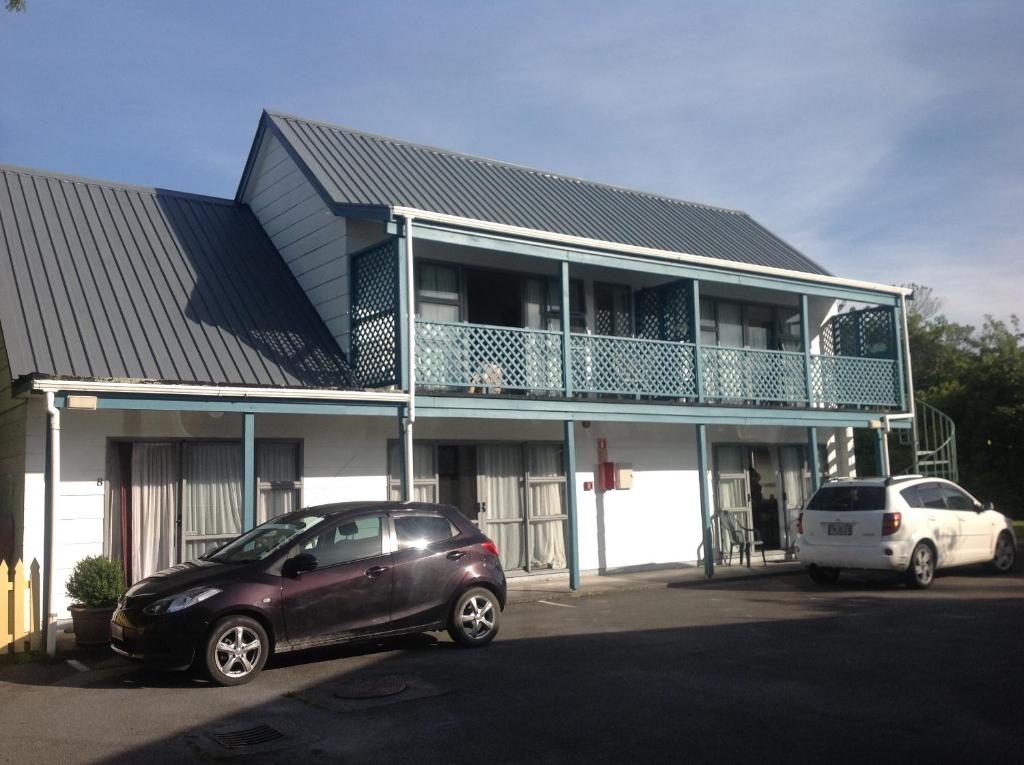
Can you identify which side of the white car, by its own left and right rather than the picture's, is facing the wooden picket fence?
back

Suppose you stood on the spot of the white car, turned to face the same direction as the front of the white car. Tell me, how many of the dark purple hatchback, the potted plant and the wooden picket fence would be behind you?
3

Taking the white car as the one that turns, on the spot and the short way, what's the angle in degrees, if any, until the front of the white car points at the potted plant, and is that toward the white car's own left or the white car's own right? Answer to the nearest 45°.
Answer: approximately 180°

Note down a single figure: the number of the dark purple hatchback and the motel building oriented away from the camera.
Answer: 0

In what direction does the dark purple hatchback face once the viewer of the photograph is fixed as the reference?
facing the viewer and to the left of the viewer

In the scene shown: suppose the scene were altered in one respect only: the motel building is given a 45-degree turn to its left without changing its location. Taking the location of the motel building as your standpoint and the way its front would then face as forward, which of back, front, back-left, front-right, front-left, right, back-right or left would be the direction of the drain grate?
right

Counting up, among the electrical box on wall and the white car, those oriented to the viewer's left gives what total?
0

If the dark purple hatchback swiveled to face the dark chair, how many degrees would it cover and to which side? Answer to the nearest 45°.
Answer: approximately 180°

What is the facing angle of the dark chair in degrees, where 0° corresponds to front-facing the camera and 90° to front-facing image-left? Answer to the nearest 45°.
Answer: approximately 315°

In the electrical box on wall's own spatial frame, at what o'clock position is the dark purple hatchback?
The dark purple hatchback is roughly at 2 o'clock from the electrical box on wall.

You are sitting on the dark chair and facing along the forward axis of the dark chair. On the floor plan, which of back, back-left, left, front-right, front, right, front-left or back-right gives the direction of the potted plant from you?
right

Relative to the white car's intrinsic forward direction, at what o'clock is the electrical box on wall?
The electrical box on wall is roughly at 8 o'clock from the white car.

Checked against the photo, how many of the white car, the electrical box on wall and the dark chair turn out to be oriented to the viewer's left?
0

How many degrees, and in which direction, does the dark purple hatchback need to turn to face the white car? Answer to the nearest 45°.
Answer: approximately 180°

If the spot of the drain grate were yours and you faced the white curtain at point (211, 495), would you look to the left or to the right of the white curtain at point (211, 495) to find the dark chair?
right

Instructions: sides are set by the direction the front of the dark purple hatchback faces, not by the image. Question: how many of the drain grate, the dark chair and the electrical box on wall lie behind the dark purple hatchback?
2

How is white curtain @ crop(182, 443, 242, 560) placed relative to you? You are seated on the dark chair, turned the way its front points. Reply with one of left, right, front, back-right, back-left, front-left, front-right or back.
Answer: right
